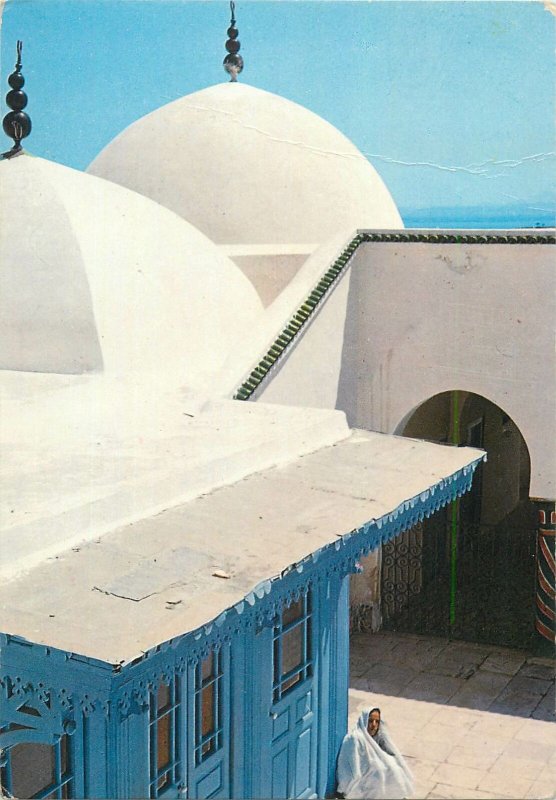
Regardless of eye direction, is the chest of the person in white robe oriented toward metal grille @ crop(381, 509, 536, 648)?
no

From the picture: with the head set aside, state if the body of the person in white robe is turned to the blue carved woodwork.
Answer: no

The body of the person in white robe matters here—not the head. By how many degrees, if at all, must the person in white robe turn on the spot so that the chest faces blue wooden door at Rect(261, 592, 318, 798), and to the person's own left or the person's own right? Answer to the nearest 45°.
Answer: approximately 90° to the person's own right

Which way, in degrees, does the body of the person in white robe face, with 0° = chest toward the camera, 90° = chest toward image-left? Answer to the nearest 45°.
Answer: approximately 315°
